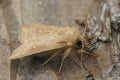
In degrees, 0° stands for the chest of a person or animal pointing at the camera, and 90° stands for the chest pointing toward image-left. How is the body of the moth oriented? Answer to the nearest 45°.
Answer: approximately 270°
